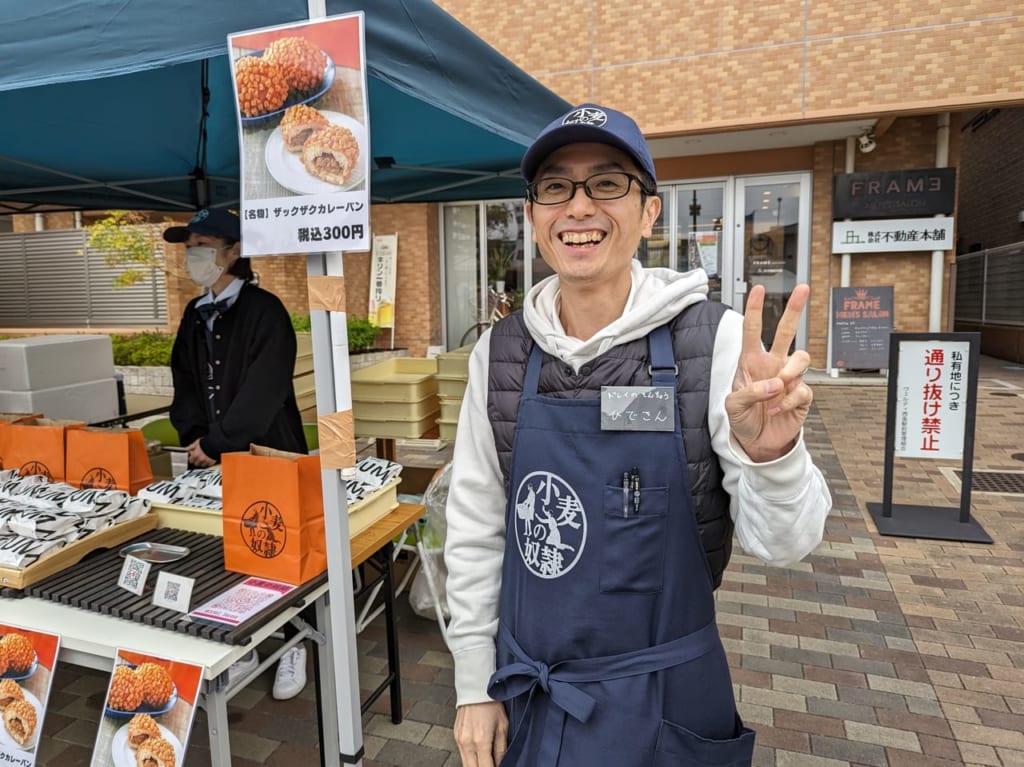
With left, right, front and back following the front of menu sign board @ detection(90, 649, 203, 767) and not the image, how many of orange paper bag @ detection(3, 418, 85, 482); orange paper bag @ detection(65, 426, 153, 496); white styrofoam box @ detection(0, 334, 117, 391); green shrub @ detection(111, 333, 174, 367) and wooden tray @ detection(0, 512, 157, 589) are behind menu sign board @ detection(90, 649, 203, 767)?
5

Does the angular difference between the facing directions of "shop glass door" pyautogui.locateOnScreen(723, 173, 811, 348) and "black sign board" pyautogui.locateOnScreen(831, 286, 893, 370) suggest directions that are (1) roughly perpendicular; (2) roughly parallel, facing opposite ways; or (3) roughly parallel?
roughly parallel

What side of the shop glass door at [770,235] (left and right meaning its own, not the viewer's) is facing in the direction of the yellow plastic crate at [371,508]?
front

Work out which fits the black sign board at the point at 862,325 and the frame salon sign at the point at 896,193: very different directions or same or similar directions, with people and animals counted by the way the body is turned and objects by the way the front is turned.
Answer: same or similar directions

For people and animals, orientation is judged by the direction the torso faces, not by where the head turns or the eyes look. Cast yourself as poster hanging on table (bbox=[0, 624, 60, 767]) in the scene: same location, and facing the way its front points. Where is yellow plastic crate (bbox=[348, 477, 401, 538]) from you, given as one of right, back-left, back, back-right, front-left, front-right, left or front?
left

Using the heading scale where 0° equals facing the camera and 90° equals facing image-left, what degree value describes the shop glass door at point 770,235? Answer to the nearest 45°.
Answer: approximately 0°

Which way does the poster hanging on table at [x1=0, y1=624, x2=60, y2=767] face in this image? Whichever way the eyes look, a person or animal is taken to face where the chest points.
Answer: toward the camera

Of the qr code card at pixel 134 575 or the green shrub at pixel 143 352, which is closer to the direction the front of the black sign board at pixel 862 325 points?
the qr code card

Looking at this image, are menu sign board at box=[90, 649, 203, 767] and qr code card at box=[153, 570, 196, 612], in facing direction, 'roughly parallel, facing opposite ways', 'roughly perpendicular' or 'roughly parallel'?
roughly parallel

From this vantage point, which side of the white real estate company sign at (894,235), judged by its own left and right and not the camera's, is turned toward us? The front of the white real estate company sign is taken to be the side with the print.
front

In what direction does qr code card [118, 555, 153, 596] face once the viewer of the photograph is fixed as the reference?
facing the viewer

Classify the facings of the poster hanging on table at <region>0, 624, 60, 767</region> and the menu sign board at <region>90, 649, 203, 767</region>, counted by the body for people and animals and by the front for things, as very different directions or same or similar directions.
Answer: same or similar directions

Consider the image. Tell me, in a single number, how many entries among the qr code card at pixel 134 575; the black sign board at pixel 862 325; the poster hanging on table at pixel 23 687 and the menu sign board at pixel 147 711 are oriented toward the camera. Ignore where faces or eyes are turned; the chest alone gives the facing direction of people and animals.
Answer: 4
